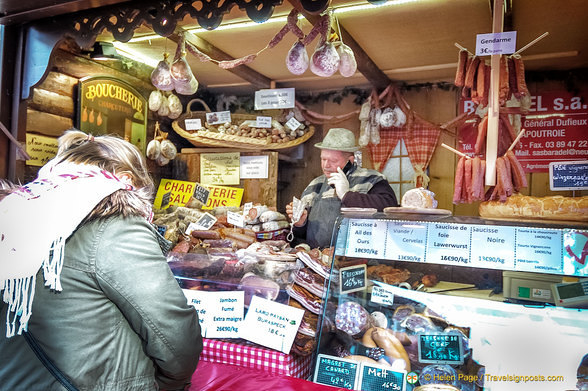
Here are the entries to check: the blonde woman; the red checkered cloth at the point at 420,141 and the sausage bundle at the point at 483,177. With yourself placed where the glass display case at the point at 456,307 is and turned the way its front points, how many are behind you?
2

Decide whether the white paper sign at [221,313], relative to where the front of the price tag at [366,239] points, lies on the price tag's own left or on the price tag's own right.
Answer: on the price tag's own right

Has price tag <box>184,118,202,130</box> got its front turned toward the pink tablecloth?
yes

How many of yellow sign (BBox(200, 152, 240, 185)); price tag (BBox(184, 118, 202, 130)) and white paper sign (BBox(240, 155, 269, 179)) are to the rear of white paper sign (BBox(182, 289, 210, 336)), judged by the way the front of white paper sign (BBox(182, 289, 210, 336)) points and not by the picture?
3

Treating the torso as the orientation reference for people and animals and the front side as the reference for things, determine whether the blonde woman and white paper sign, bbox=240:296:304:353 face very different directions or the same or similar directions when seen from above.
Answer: very different directions

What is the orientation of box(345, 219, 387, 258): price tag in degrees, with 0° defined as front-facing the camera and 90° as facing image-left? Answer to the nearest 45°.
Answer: approximately 0°

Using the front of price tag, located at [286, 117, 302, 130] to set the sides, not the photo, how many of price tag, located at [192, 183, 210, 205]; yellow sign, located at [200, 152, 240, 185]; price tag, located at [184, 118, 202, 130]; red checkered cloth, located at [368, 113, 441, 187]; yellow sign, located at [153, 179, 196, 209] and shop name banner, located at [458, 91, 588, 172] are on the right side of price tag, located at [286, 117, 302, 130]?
4
